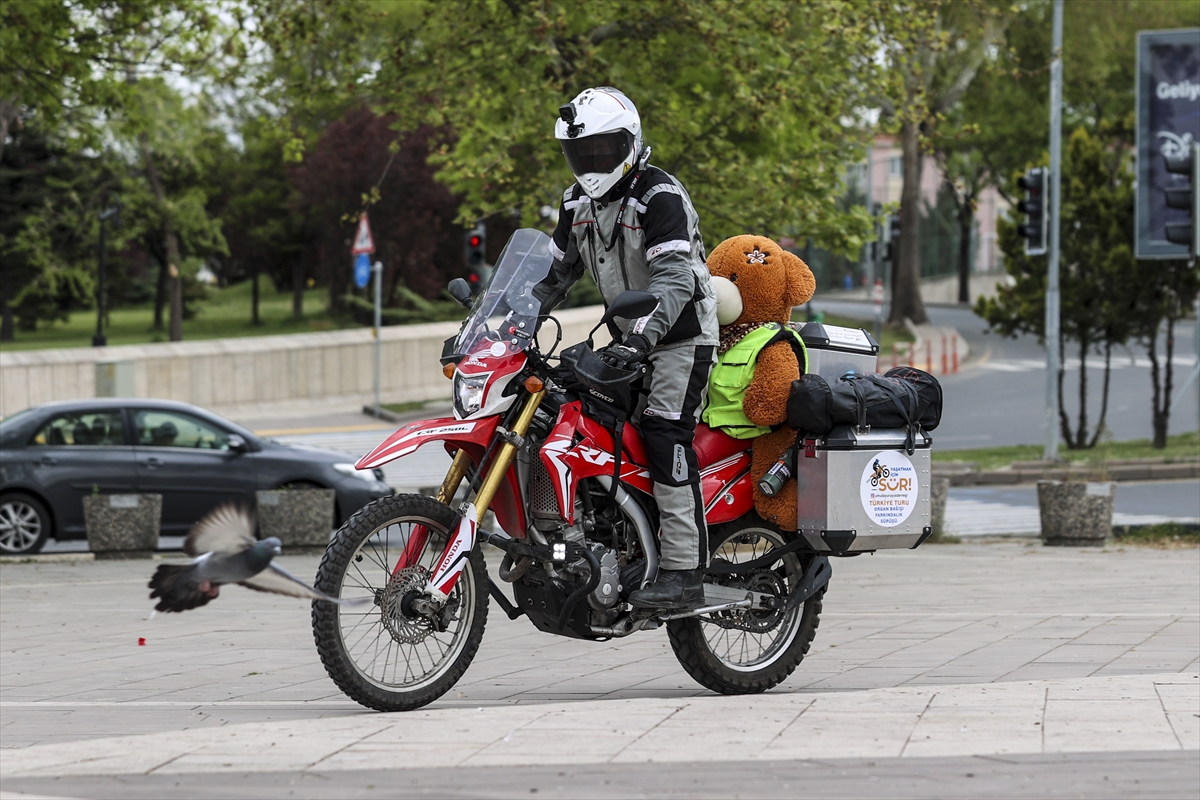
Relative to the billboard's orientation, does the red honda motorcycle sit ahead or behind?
ahead

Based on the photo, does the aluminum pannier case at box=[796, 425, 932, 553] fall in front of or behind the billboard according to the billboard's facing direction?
in front

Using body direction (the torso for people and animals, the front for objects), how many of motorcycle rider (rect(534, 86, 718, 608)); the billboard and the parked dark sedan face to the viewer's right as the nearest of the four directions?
1

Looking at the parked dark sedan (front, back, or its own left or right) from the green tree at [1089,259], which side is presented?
front

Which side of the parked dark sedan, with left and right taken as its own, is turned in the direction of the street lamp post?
left

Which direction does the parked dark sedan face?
to the viewer's right

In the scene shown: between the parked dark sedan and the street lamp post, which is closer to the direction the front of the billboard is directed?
the parked dark sedan

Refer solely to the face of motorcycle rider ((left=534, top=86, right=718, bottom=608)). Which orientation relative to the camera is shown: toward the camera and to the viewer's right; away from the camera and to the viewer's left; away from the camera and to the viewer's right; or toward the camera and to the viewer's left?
toward the camera and to the viewer's left

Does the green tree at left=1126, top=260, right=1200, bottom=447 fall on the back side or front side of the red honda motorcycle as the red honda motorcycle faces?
on the back side

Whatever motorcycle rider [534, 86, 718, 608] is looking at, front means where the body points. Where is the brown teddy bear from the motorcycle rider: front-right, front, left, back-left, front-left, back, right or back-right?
back

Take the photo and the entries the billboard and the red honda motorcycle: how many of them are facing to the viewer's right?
0

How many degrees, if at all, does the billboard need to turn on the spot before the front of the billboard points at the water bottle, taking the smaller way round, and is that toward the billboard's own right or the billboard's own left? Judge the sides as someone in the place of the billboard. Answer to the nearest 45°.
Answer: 0° — it already faces it

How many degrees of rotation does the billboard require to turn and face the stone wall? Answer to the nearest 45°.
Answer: approximately 90° to its right
